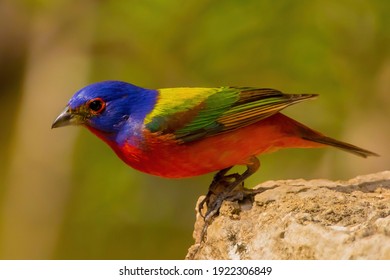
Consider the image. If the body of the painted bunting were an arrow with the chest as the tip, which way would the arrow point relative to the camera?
to the viewer's left
